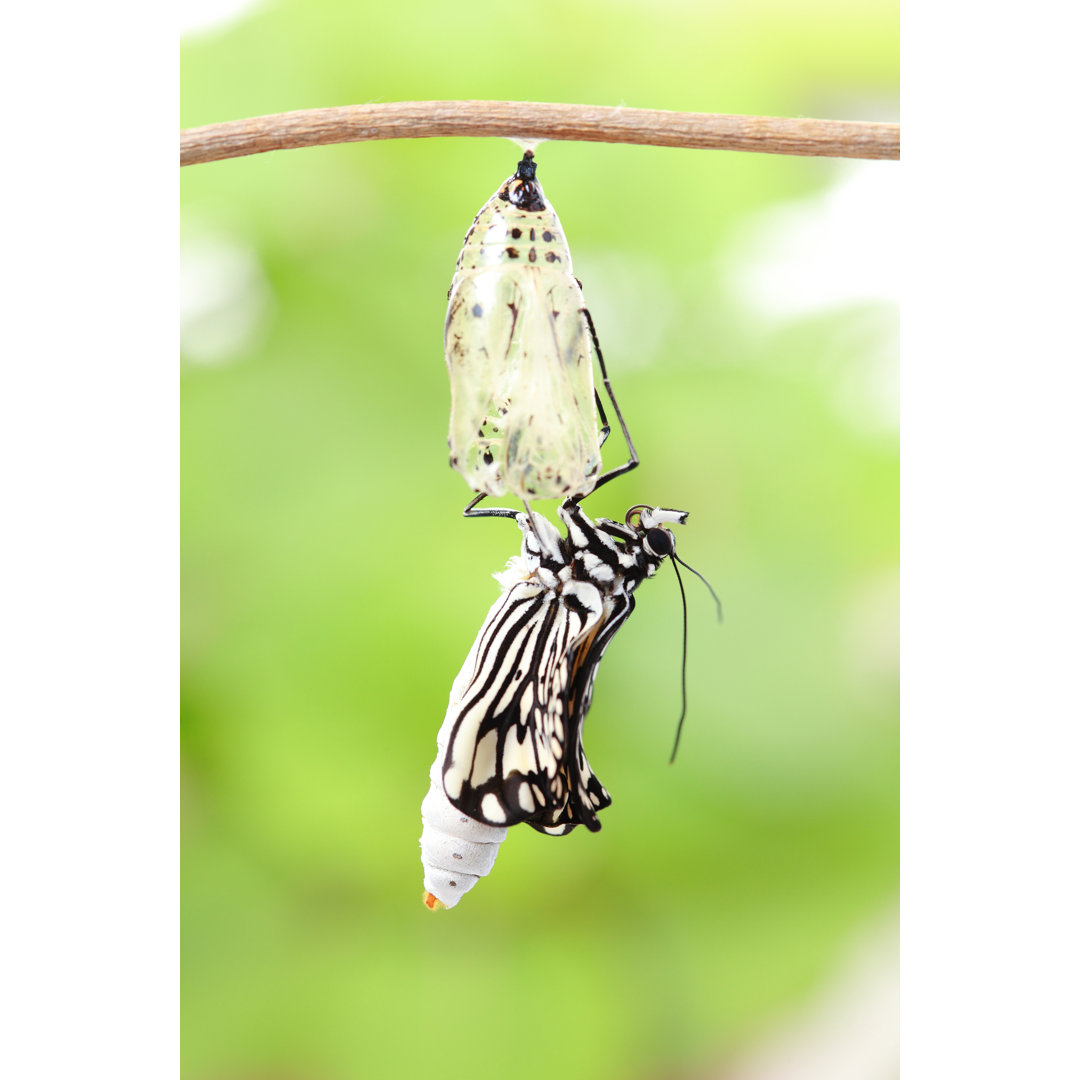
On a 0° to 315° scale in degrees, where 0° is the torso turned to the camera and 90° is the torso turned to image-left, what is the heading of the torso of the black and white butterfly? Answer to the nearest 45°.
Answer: approximately 270°
